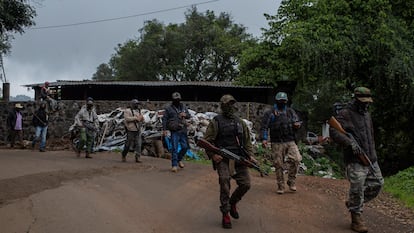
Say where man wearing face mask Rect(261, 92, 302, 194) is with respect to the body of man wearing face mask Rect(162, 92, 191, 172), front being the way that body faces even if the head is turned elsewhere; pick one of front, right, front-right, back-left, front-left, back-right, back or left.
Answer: front-left

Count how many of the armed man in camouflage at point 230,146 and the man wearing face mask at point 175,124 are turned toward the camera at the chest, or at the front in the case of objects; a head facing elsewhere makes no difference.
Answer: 2

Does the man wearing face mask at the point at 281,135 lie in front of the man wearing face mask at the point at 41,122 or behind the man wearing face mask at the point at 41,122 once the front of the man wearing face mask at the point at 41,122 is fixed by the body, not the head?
in front

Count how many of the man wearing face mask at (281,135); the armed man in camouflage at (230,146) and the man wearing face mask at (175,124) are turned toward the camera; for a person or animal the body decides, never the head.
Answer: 3

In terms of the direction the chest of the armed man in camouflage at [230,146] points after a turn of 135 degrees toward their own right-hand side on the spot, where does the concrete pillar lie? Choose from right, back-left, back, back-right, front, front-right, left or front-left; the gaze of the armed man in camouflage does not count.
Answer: front

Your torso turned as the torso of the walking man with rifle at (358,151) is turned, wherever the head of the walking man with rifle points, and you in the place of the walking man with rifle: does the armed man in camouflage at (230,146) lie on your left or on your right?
on your right

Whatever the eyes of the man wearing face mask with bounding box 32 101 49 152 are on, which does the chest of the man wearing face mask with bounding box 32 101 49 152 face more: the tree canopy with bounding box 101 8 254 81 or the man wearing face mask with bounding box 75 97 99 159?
the man wearing face mask

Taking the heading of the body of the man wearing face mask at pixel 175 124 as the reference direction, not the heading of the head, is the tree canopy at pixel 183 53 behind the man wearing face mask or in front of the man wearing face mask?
behind

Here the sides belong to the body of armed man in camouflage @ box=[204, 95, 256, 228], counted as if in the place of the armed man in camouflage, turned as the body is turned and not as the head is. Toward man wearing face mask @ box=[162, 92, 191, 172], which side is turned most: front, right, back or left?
back

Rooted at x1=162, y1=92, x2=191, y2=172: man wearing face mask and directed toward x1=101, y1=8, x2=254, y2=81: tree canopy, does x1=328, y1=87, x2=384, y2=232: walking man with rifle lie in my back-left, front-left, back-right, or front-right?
back-right

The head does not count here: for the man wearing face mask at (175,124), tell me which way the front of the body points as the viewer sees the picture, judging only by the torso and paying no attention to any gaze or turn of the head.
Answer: toward the camera

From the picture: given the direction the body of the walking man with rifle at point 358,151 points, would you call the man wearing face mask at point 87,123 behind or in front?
behind

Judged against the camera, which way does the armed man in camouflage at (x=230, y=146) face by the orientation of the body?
toward the camera
